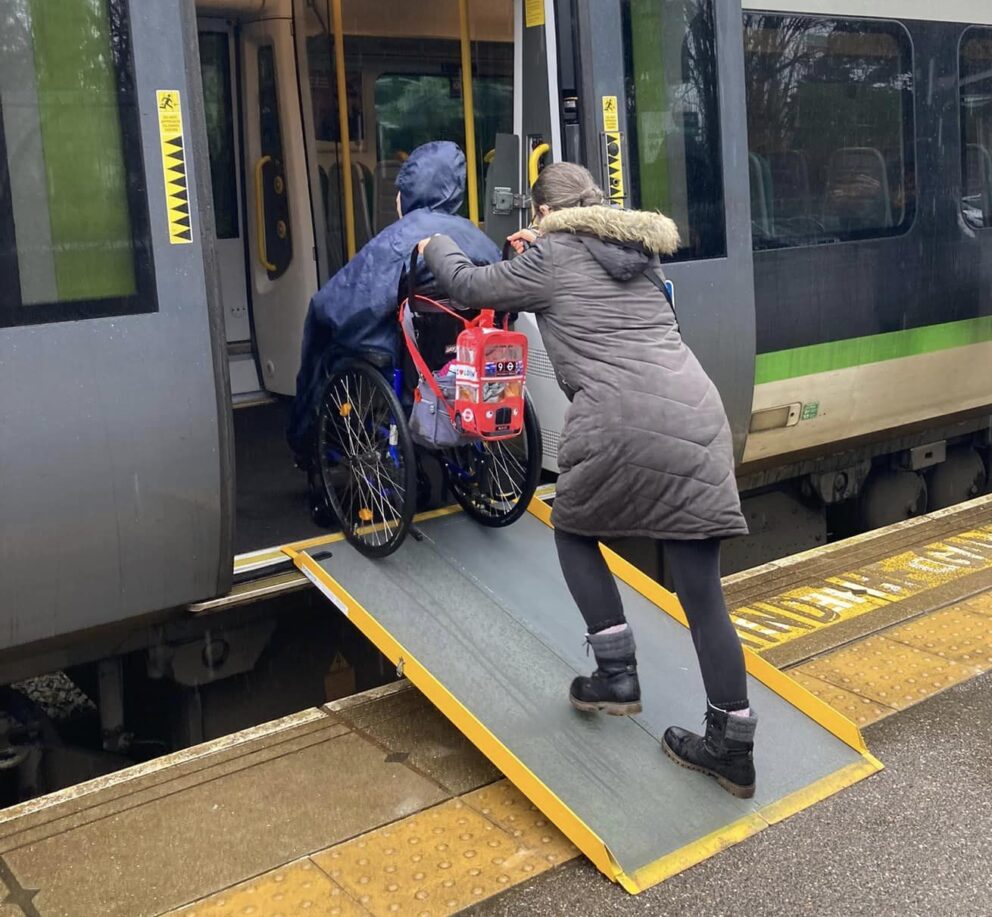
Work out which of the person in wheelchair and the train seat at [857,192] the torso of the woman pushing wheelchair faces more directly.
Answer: the person in wheelchair

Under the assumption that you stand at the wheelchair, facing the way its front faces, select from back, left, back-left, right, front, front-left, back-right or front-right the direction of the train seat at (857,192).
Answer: right

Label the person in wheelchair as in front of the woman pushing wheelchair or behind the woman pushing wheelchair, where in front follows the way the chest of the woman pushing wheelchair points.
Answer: in front

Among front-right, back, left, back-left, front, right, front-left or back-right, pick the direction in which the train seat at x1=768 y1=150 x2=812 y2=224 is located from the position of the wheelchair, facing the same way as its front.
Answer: right

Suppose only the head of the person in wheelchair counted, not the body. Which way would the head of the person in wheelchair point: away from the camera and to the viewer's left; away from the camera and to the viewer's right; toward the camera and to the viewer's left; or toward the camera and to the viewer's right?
away from the camera and to the viewer's left

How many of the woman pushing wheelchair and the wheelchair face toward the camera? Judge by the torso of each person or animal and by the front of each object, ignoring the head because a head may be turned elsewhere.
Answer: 0

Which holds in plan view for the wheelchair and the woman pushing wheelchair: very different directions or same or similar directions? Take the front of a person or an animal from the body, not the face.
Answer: same or similar directions

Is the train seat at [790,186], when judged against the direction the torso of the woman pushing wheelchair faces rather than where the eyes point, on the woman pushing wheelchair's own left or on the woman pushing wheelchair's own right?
on the woman pushing wheelchair's own right

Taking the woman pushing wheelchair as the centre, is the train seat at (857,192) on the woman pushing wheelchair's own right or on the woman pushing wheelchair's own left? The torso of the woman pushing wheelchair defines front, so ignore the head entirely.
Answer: on the woman pushing wheelchair's own right

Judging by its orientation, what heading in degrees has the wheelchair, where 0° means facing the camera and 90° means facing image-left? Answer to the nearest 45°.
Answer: approximately 135°

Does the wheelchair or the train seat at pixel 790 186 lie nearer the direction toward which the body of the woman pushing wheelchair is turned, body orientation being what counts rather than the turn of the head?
the wheelchair

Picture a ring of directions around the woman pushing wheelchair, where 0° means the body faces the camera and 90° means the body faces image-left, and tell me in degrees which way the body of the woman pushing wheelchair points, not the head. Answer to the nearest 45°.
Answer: approximately 135°

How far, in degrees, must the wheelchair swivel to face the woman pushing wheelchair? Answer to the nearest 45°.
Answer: approximately 180°
